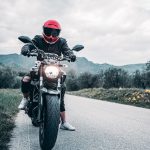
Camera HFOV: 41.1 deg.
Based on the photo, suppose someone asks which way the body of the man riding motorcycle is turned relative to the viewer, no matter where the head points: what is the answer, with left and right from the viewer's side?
facing the viewer

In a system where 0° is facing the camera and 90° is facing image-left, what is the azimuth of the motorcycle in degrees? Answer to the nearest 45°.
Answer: approximately 0°
